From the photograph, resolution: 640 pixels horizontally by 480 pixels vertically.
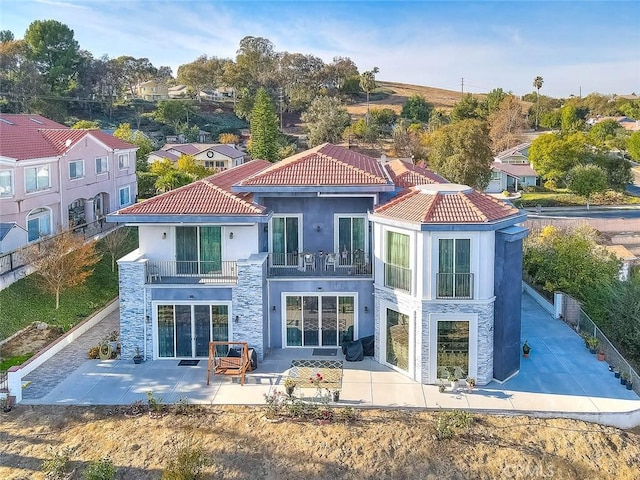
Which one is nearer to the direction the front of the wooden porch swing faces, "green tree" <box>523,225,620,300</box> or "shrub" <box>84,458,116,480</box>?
the shrub

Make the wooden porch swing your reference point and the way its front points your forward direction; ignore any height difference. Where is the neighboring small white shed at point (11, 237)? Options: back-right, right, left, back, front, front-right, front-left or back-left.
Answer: back-right

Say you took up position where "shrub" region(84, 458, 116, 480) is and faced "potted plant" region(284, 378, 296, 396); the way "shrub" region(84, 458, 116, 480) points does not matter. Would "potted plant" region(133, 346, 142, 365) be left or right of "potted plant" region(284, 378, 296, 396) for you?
left

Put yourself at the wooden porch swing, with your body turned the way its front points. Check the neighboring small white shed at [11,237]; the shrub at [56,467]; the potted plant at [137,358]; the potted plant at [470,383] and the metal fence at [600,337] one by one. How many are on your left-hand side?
2

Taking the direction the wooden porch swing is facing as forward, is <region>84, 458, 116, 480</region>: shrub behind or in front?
in front

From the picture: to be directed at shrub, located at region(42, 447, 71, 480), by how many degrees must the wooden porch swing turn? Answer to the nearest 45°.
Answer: approximately 45° to its right

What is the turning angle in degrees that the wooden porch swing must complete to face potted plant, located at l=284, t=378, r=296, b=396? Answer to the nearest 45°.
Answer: approximately 45° to its left

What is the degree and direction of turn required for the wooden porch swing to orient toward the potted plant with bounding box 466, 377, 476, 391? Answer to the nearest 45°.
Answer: approximately 90° to its left

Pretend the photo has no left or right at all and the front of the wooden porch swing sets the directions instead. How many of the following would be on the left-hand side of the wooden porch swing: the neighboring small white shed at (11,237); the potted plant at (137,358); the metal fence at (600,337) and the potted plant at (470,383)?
2

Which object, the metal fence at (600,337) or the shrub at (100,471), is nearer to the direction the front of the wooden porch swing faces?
the shrub

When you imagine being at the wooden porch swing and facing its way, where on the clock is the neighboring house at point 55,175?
The neighboring house is roughly at 5 o'clock from the wooden porch swing.

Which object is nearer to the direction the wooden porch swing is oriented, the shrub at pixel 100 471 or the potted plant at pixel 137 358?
the shrub

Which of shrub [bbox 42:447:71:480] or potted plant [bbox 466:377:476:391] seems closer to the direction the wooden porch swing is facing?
the shrub

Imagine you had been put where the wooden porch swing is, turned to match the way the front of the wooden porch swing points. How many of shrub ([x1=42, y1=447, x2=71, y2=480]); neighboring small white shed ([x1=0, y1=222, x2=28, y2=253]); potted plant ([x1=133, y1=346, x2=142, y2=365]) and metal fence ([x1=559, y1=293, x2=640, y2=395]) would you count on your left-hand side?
1

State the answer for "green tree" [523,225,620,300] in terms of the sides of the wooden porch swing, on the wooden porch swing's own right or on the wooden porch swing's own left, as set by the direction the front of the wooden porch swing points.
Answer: on the wooden porch swing's own left

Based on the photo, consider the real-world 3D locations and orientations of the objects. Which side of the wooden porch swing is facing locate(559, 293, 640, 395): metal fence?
left

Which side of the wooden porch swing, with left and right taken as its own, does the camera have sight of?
front

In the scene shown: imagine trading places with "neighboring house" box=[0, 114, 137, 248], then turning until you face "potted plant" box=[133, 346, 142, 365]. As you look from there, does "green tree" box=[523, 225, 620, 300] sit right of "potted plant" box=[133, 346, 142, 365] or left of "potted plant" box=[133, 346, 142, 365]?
left

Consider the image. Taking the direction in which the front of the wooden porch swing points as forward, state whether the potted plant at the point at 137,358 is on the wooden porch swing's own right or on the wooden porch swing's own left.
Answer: on the wooden porch swing's own right

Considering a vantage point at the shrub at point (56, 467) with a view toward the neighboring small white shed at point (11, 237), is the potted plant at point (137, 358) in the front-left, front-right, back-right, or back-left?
front-right

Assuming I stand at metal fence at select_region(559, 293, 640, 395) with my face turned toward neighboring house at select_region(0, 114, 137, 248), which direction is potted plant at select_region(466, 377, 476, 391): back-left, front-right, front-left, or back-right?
front-left
